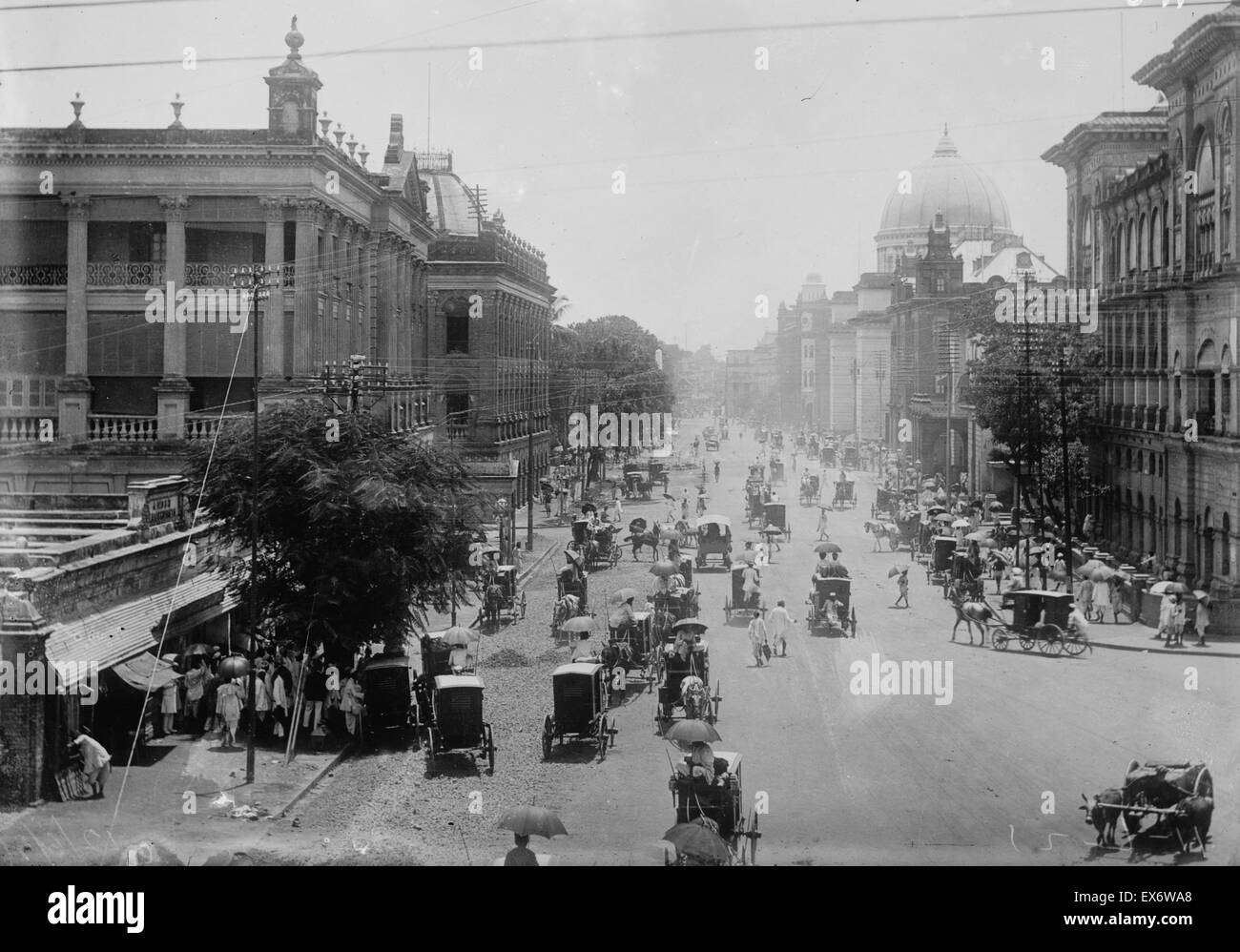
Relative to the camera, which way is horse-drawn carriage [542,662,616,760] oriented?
away from the camera

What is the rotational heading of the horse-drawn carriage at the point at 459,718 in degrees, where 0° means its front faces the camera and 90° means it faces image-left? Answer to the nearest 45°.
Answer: approximately 180°

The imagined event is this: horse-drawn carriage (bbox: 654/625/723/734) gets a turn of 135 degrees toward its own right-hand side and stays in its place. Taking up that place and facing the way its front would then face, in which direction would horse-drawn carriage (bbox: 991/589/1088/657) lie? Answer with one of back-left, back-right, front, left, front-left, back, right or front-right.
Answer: right

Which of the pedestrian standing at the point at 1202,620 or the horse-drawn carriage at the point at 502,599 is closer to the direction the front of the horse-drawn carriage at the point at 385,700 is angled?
the horse-drawn carriage

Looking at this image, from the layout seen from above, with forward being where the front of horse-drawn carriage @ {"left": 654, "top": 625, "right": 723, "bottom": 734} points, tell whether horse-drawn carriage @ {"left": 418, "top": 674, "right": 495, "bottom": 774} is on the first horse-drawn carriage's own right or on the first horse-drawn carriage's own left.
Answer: on the first horse-drawn carriage's own right

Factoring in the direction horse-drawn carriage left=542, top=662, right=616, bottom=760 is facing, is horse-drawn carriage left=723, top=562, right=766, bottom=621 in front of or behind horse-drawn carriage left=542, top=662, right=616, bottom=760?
in front

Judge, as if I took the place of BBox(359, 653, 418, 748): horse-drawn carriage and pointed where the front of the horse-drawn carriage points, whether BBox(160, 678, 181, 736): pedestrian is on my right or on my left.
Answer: on my left

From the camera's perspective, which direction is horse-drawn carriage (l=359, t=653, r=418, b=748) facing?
away from the camera
